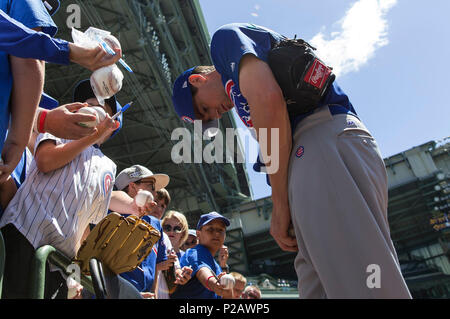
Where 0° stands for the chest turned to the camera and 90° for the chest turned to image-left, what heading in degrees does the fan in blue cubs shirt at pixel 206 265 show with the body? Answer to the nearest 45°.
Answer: approximately 315°

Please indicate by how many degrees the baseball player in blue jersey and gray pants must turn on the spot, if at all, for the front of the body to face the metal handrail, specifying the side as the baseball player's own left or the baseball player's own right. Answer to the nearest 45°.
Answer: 0° — they already face it

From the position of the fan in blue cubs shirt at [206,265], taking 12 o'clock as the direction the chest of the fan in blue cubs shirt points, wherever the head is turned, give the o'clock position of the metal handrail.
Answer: The metal handrail is roughly at 2 o'clock from the fan in blue cubs shirt.

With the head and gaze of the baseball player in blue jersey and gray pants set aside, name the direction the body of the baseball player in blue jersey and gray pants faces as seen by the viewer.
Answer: to the viewer's left
